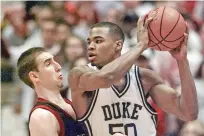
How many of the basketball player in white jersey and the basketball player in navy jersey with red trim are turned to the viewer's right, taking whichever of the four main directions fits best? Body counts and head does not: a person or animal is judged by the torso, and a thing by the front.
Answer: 1

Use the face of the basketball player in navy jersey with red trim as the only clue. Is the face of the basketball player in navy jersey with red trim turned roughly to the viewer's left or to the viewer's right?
to the viewer's right

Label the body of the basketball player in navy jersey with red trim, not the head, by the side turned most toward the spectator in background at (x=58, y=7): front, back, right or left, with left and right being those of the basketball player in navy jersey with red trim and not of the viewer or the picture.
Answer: left

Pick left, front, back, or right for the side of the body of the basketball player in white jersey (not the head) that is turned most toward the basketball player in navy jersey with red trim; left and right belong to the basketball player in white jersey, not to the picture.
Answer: right

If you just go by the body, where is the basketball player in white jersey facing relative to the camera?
toward the camera

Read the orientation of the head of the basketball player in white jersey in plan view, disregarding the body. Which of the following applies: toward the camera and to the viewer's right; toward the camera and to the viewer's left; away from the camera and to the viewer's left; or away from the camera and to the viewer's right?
toward the camera and to the viewer's left

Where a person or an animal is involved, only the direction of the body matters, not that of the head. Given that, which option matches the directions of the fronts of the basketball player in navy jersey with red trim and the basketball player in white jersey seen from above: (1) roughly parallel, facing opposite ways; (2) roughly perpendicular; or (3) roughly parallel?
roughly perpendicular

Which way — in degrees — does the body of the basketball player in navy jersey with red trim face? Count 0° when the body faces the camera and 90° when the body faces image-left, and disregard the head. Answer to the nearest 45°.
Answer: approximately 270°

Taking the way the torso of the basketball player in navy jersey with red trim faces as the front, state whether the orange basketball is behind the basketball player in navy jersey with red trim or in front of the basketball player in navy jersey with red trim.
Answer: in front

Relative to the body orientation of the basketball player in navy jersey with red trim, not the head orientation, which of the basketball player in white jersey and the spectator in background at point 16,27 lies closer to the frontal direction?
the basketball player in white jersey
